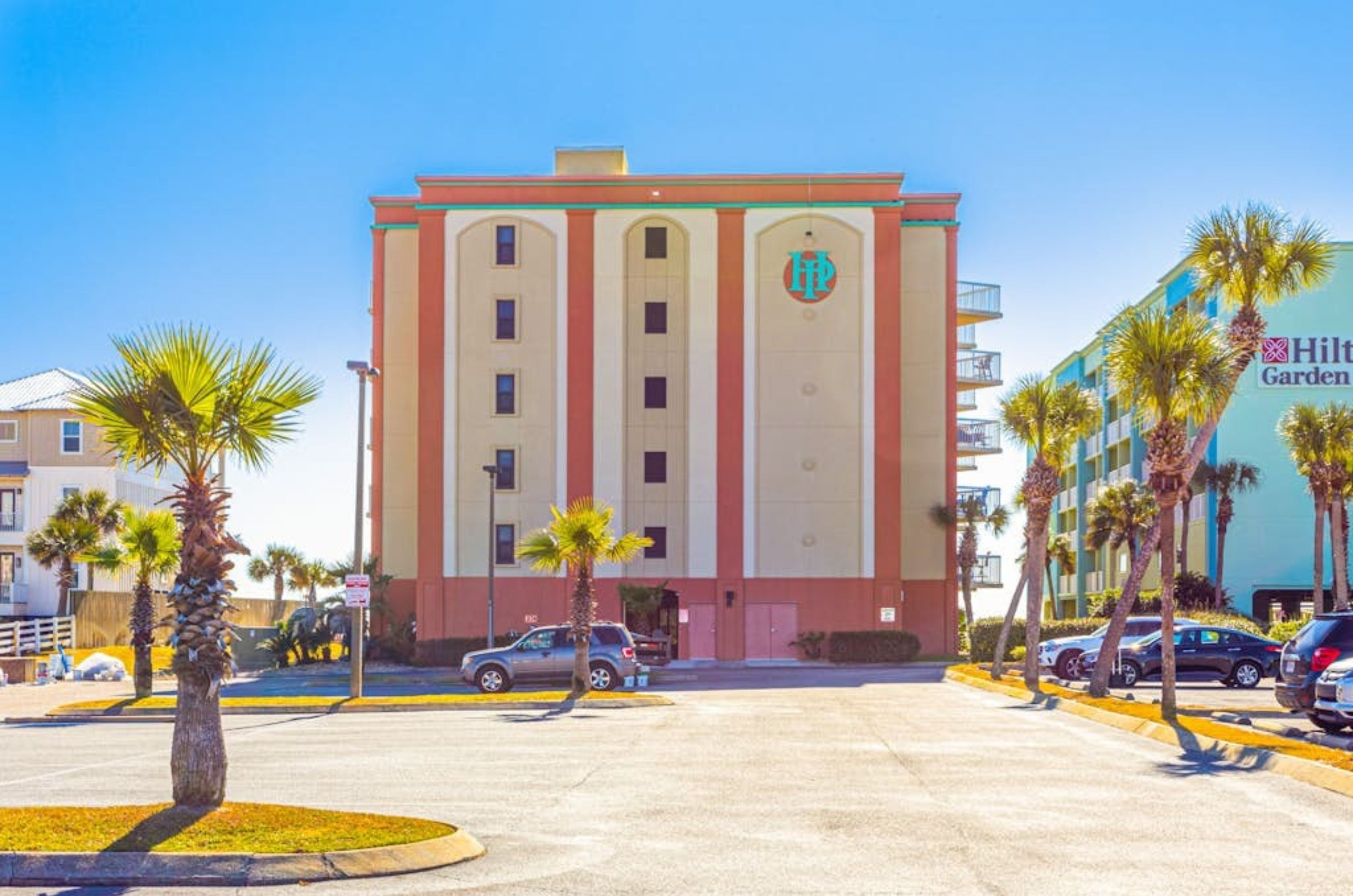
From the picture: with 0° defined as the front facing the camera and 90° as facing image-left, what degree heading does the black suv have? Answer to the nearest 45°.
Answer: approximately 225°

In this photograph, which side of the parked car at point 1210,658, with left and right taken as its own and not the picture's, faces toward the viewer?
left

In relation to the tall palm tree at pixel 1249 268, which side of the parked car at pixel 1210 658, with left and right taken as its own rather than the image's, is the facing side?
left

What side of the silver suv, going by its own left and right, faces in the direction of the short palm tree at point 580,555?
left

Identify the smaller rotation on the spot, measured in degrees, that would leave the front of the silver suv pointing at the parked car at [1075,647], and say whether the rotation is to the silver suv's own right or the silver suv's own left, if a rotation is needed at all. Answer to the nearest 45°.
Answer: approximately 180°

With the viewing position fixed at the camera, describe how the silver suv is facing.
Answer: facing to the left of the viewer

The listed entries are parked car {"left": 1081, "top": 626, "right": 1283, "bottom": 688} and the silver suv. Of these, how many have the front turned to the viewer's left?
2
